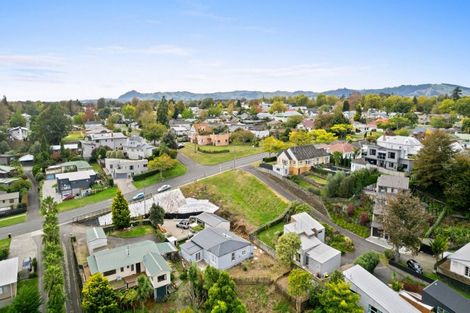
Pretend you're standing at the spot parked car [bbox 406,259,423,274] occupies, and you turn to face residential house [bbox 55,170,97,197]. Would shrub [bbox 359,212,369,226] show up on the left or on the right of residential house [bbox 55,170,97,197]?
right

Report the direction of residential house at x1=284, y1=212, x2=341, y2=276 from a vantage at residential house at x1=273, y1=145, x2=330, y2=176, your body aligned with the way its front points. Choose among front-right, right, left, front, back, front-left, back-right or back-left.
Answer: front-left

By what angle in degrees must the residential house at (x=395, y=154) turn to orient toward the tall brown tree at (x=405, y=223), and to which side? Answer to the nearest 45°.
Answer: approximately 45° to its left

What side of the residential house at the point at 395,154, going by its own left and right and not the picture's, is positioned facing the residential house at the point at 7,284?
front

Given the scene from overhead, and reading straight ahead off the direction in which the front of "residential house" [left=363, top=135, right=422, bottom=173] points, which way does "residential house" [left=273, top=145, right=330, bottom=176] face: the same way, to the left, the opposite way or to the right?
the same way

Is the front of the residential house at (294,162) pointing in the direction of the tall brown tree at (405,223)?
no

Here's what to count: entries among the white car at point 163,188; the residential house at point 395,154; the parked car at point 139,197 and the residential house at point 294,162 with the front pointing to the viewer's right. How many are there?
0

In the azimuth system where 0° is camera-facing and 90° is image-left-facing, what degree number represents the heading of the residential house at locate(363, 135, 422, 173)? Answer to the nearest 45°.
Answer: approximately 45°

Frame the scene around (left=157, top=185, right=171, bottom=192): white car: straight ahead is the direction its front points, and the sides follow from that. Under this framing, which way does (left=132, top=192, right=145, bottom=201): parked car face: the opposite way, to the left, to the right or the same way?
the same way

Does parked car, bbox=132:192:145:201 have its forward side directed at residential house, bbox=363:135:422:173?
no

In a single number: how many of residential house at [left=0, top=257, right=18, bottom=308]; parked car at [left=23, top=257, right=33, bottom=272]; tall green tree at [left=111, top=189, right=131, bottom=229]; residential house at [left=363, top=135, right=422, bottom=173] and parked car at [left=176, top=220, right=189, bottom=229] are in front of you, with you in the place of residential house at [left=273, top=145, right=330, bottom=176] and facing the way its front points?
4

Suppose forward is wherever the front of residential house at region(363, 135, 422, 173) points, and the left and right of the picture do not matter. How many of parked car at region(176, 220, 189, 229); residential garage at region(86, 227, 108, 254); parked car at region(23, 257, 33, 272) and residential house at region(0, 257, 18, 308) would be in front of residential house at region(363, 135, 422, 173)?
4

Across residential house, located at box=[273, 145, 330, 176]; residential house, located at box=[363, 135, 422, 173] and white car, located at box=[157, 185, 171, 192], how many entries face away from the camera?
0

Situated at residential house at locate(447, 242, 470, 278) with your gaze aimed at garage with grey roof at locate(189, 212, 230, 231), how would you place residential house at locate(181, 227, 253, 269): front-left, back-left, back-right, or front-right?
front-left

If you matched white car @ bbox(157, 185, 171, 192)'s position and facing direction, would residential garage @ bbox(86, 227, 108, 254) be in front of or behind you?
in front

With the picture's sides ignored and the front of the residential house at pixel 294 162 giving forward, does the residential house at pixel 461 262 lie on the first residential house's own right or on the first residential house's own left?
on the first residential house's own left

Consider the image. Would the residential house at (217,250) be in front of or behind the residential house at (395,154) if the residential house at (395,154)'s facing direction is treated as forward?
in front

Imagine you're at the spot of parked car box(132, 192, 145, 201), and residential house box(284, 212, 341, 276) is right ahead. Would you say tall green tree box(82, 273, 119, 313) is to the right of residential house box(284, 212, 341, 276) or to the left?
right

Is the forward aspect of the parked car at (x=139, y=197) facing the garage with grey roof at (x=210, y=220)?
no
